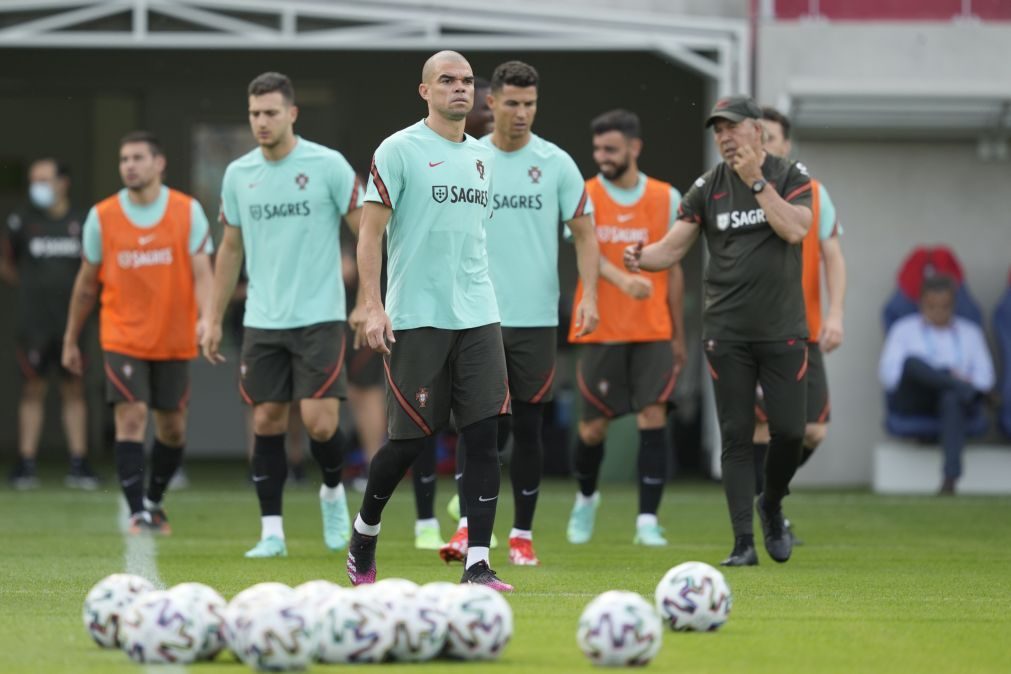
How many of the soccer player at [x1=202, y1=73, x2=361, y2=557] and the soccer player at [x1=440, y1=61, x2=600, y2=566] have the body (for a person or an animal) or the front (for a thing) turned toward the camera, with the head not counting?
2

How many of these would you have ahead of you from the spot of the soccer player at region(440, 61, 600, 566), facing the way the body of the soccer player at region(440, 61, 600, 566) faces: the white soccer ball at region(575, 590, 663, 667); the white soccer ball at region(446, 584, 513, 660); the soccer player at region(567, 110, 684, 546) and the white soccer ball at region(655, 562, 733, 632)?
3

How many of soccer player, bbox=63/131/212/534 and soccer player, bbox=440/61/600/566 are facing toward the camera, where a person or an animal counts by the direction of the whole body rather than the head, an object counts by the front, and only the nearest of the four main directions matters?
2

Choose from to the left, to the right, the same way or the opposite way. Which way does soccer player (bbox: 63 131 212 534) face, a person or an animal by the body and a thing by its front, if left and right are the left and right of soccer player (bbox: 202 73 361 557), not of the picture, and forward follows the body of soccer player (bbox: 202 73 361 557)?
the same way

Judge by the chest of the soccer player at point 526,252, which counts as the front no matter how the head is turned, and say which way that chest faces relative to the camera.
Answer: toward the camera

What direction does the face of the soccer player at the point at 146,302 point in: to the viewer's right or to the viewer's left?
to the viewer's left

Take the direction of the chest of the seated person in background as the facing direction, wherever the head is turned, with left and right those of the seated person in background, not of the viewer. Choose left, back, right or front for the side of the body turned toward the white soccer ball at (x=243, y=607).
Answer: front

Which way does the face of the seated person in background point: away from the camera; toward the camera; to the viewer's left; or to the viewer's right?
toward the camera

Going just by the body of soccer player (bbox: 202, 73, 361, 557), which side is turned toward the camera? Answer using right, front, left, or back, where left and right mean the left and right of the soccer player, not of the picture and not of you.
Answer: front

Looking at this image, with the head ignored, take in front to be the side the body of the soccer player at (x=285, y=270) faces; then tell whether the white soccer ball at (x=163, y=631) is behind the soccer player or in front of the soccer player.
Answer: in front

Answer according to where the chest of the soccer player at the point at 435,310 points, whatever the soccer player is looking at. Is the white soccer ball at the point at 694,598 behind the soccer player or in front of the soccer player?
in front

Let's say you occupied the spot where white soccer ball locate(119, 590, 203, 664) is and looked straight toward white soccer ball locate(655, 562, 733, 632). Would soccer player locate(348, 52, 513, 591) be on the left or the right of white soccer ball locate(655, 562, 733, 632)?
left

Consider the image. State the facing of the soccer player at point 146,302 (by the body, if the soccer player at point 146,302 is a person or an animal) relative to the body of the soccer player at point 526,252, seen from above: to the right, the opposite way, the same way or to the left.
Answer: the same way

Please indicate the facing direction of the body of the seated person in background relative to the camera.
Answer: toward the camera

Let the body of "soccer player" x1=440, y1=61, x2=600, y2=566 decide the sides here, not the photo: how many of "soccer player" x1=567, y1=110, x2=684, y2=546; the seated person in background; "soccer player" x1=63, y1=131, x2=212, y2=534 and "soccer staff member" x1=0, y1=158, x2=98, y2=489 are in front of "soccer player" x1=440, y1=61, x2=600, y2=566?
0

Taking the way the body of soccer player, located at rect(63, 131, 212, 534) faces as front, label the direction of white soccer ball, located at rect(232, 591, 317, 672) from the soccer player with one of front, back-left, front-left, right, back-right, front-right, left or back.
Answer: front

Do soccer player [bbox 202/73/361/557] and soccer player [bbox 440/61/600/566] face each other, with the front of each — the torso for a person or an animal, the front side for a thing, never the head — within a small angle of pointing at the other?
no

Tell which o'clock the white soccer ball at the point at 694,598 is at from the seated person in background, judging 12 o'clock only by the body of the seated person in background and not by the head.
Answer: The white soccer ball is roughly at 12 o'clock from the seated person in background.

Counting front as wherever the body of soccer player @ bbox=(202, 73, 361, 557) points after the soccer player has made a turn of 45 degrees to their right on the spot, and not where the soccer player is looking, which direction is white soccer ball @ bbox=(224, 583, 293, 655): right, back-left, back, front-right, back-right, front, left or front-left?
front-left
